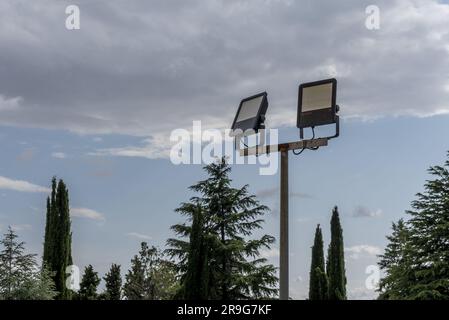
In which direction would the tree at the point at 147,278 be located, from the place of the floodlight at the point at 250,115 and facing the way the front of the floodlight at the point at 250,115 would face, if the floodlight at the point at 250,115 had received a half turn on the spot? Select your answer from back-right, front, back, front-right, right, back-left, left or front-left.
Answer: front-left

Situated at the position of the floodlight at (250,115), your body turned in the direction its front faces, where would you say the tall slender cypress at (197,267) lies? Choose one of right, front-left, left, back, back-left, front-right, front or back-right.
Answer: back-right

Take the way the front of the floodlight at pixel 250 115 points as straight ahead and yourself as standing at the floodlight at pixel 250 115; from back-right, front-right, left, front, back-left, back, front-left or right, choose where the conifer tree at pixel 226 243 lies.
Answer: back-right

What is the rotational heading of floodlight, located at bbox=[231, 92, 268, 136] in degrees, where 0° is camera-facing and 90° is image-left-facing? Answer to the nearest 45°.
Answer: approximately 45°

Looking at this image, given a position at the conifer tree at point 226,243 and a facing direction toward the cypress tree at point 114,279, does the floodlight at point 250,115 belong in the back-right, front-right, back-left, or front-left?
back-left

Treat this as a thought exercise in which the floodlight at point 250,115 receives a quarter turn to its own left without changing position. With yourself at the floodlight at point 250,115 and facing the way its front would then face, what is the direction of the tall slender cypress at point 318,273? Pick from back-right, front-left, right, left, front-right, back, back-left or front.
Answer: back-left

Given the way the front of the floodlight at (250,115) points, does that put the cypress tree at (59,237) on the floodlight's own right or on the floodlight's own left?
on the floodlight's own right

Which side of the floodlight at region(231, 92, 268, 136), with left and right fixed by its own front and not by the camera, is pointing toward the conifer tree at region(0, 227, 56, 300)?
right
